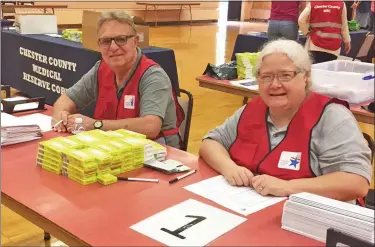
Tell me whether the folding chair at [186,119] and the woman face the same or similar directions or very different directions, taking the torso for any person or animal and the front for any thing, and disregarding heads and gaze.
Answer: same or similar directions

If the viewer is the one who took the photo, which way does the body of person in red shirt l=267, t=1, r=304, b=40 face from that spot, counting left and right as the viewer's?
facing away from the viewer

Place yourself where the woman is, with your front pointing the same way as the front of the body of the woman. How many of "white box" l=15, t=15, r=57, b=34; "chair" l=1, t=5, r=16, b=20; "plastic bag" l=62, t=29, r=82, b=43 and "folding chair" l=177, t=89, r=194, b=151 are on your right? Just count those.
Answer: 4

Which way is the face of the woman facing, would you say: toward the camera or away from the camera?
toward the camera

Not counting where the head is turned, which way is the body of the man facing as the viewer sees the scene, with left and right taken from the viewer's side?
facing the viewer and to the left of the viewer

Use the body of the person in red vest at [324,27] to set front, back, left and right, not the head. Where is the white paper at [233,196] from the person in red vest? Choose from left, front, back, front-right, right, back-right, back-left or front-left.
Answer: back

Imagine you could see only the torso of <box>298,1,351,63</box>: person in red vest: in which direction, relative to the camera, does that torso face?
away from the camera

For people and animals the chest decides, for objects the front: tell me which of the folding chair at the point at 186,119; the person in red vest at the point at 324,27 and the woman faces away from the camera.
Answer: the person in red vest

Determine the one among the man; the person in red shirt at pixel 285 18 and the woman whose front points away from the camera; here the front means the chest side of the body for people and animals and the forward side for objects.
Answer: the person in red shirt

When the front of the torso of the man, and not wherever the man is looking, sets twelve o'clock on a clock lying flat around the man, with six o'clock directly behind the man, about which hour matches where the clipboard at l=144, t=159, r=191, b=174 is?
The clipboard is roughly at 10 o'clock from the man.

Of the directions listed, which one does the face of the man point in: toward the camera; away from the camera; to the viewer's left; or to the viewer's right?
toward the camera

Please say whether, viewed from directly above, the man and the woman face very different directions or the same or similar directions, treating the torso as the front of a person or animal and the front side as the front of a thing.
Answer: same or similar directions

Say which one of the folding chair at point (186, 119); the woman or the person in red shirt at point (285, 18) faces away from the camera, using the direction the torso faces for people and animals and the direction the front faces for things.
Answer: the person in red shirt

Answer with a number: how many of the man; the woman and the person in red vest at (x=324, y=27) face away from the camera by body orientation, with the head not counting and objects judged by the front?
1
